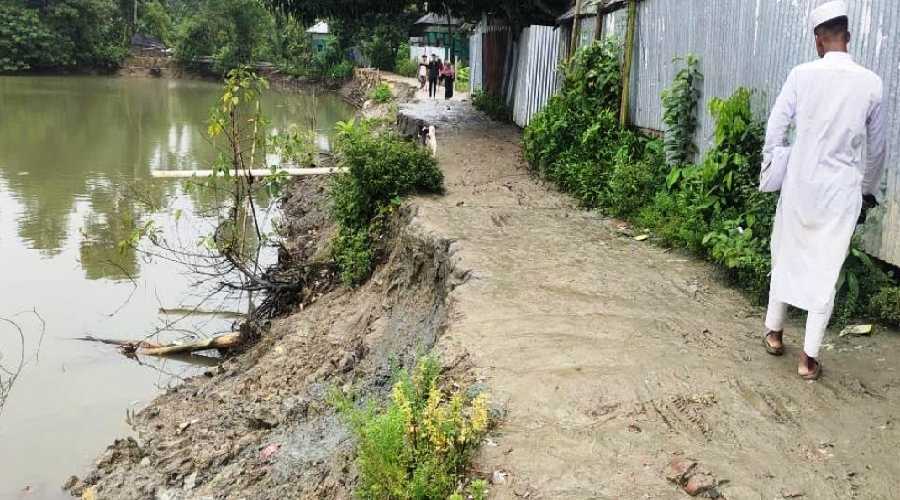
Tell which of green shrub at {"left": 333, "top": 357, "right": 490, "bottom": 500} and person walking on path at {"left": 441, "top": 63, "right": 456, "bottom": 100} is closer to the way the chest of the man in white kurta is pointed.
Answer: the person walking on path

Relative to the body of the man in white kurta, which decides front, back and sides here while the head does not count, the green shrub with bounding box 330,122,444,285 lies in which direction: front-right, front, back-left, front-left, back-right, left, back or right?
front-left

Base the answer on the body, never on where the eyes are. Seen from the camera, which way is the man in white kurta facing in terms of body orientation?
away from the camera

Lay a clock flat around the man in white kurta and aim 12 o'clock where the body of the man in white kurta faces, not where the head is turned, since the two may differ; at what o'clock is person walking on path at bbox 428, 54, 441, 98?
The person walking on path is roughly at 11 o'clock from the man in white kurta.

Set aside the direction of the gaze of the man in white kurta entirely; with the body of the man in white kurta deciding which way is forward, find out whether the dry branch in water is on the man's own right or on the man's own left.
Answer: on the man's own left

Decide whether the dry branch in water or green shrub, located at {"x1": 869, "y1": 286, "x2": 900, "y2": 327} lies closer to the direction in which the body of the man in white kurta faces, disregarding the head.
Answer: the green shrub

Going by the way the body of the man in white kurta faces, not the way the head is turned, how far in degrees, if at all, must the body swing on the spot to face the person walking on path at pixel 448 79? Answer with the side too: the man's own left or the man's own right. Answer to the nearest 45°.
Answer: approximately 45° to the man's own left
